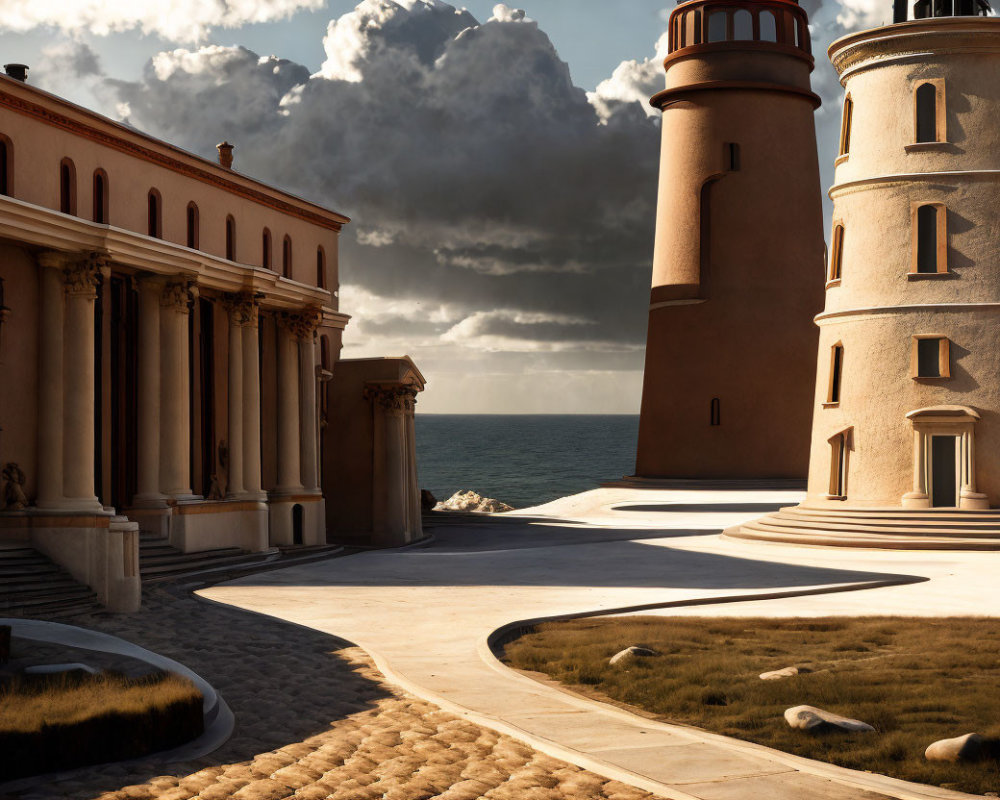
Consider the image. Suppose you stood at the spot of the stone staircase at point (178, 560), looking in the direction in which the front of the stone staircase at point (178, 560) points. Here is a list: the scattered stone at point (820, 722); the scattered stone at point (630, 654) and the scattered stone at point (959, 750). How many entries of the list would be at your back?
0

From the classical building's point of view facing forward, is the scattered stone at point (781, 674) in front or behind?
in front

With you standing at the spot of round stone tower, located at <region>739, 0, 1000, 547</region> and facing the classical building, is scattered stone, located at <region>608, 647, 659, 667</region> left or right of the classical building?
left

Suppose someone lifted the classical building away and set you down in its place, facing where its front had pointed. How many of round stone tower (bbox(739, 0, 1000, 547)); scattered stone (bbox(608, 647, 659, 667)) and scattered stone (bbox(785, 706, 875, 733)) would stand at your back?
0

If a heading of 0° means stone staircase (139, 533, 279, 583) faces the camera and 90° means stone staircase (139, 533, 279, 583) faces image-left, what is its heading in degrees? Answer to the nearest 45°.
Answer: approximately 315°

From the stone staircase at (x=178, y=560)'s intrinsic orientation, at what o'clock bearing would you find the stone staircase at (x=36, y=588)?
the stone staircase at (x=36, y=588) is roughly at 2 o'clock from the stone staircase at (x=178, y=560).

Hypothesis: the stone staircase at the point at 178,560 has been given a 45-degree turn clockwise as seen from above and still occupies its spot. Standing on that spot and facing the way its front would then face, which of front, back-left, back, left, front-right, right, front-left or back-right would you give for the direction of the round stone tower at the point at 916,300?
left

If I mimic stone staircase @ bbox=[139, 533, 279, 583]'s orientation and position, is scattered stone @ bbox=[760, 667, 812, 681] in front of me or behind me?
in front

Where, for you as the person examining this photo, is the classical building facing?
facing the viewer and to the right of the viewer

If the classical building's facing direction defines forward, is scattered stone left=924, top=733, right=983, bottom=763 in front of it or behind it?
in front
